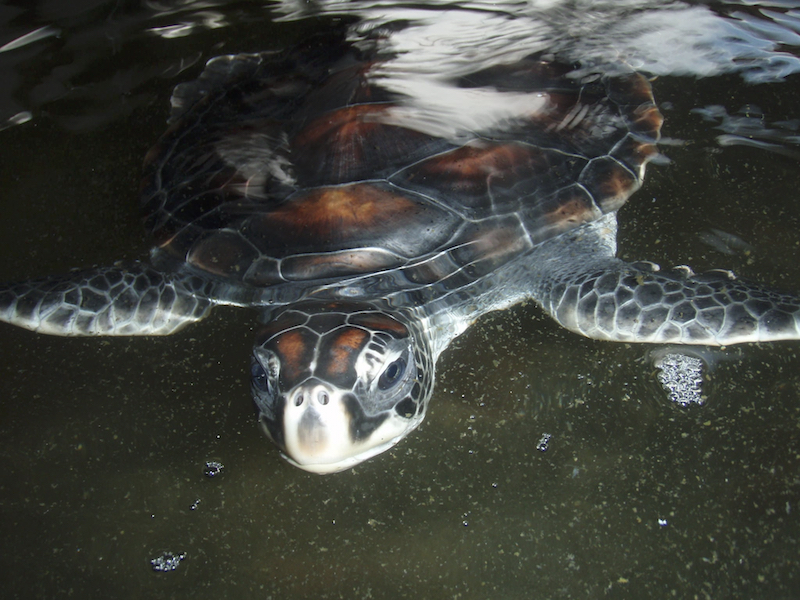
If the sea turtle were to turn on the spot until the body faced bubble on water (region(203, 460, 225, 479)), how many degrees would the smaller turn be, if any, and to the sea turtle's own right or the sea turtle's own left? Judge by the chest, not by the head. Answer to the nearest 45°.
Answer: approximately 45° to the sea turtle's own right

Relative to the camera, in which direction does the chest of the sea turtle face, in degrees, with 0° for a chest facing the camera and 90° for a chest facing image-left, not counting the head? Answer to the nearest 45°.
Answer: approximately 0°

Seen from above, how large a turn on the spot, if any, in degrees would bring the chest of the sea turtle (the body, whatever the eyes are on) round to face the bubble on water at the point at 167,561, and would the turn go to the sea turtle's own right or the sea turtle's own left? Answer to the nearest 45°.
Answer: approximately 45° to the sea turtle's own right
